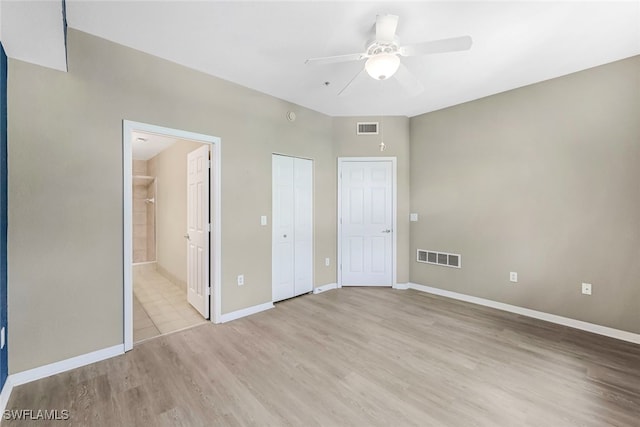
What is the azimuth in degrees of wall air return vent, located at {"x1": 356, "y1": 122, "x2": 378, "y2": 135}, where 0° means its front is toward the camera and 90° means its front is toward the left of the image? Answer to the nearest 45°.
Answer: approximately 0°

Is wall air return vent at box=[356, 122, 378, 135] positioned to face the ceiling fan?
yes

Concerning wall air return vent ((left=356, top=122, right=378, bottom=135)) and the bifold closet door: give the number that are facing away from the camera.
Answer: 0

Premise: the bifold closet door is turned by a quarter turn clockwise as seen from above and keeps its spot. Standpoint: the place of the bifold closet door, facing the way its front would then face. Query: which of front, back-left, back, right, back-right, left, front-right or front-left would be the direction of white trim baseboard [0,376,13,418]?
front

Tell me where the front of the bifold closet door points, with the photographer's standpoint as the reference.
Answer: facing the viewer and to the right of the viewer

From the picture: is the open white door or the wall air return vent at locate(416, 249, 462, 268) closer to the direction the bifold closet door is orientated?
the wall air return vent

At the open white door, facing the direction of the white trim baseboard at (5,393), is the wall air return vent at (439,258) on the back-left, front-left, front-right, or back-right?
back-left

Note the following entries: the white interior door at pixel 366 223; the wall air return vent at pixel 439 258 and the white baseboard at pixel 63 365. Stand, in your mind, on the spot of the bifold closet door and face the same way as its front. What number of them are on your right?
1

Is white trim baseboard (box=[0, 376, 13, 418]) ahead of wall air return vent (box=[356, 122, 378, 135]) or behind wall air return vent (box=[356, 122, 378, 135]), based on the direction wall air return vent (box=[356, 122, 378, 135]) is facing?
ahead

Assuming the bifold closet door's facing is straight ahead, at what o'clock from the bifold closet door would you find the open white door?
The open white door is roughly at 4 o'clock from the bifold closet door.
